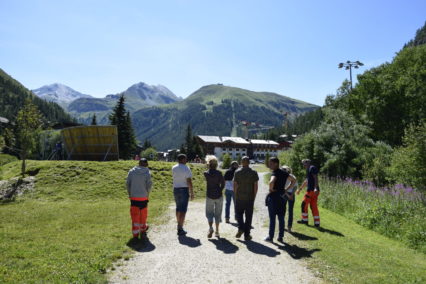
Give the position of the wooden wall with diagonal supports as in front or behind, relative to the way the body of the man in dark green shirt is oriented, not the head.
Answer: in front

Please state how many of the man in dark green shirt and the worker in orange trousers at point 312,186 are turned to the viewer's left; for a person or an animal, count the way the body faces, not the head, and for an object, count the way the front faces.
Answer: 1

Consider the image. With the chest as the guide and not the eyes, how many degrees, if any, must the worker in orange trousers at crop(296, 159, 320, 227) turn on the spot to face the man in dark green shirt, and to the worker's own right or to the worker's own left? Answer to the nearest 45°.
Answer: approximately 45° to the worker's own left

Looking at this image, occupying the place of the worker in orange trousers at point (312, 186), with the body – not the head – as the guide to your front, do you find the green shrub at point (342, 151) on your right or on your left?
on your right

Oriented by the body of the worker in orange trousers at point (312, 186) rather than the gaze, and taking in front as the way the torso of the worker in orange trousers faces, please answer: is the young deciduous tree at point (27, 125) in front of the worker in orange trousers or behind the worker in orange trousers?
in front

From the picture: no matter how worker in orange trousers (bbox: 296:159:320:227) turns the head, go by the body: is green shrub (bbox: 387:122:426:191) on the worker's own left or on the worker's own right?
on the worker's own right

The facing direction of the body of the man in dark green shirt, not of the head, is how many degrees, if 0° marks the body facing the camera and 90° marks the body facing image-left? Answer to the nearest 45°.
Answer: approximately 180°

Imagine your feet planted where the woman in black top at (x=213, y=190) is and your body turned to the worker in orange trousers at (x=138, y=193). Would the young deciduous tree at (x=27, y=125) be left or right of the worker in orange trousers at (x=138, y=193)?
right

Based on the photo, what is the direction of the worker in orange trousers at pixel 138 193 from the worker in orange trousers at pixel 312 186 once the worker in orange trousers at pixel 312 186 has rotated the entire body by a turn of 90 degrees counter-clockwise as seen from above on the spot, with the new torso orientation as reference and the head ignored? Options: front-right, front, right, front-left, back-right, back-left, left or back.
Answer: front-right

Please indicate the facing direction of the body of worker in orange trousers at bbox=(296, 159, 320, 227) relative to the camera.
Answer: to the viewer's left

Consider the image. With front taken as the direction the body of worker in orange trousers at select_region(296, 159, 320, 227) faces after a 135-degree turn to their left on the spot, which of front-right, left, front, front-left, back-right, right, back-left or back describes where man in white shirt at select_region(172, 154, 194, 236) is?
right
